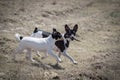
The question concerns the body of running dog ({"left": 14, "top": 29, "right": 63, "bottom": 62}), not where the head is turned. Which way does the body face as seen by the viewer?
to the viewer's right
